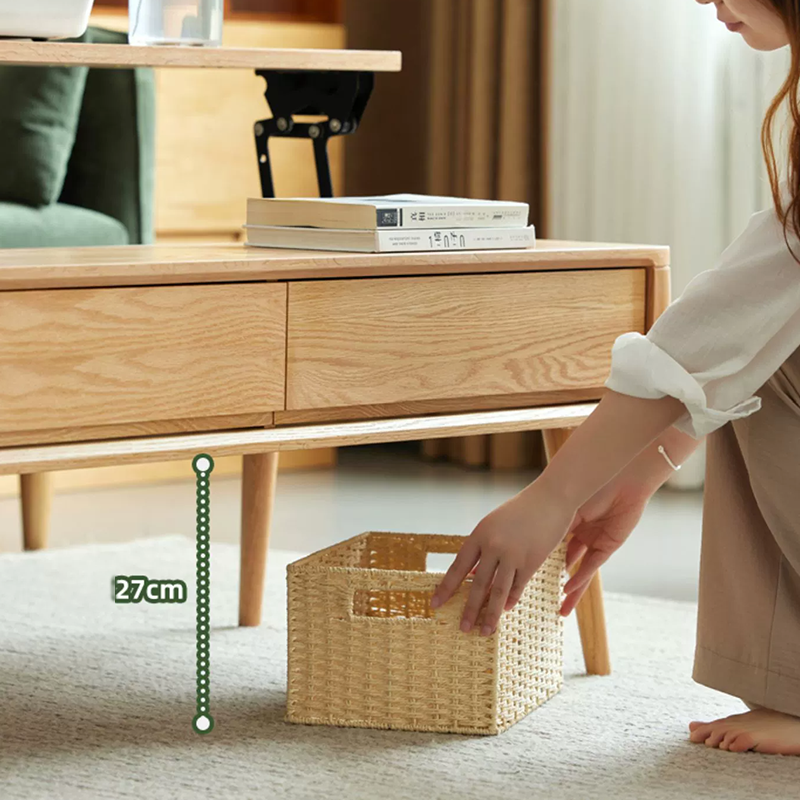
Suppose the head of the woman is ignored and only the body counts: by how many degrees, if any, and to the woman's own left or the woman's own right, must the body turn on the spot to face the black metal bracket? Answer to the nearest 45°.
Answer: approximately 45° to the woman's own right

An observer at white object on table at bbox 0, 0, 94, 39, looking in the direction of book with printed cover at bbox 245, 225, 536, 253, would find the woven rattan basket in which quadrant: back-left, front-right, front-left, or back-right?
front-right

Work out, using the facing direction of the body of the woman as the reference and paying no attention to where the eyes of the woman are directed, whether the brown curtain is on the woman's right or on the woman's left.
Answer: on the woman's right

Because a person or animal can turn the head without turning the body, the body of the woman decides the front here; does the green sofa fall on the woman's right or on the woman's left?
on the woman's right

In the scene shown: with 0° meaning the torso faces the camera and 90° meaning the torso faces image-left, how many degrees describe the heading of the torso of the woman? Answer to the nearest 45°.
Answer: approximately 90°
